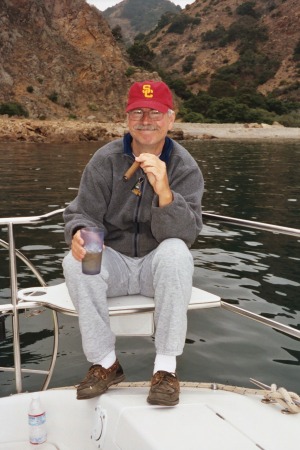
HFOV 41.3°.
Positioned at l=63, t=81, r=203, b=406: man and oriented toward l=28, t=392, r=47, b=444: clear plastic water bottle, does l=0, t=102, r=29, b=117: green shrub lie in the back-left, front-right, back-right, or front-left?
back-right

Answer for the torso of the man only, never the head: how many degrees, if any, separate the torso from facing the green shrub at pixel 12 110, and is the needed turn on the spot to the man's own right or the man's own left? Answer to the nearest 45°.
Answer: approximately 180°

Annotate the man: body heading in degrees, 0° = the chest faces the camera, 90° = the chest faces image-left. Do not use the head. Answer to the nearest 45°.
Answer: approximately 0°
